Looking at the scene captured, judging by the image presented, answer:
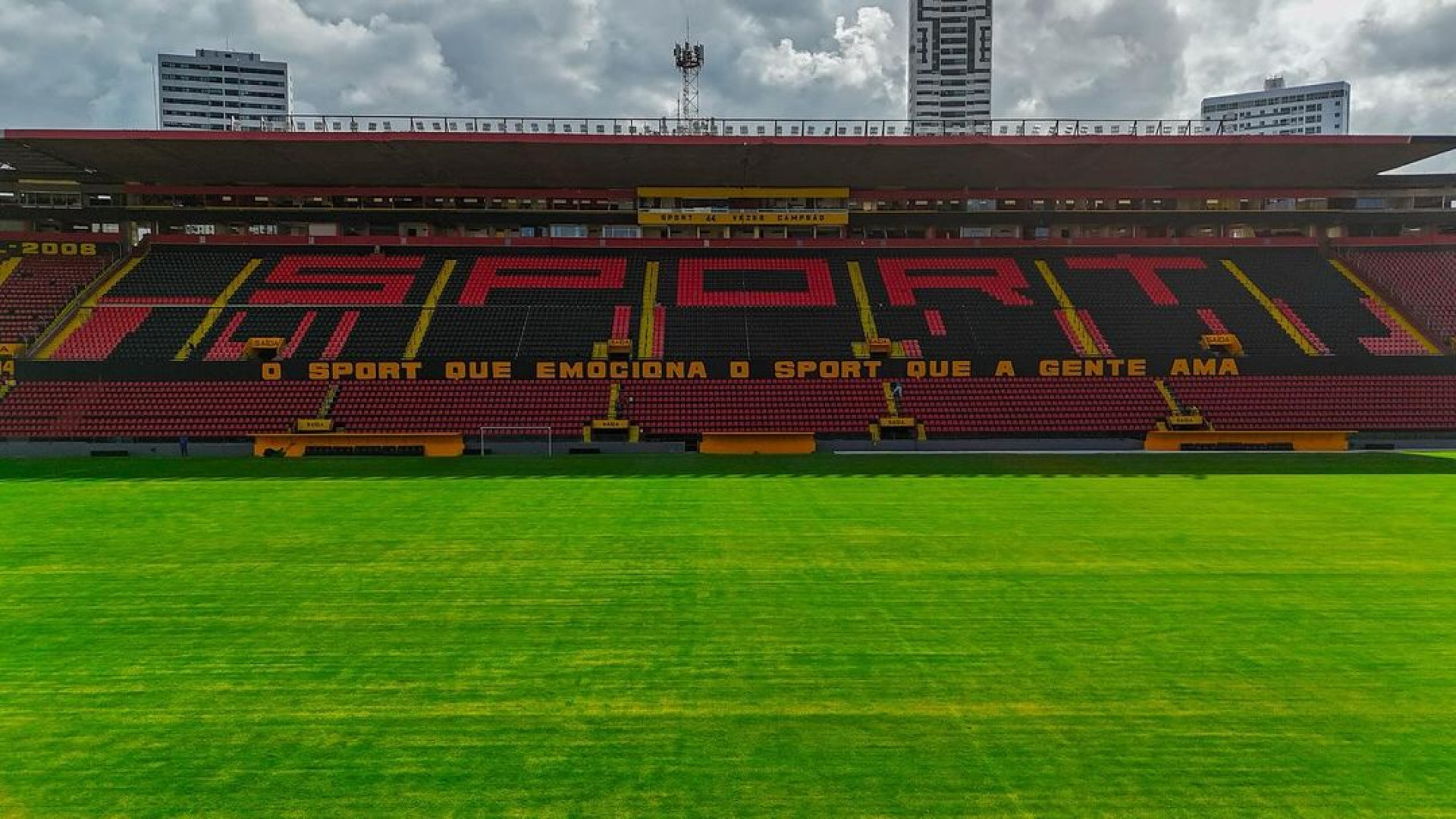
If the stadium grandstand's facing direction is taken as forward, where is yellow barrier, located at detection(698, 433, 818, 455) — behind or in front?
in front

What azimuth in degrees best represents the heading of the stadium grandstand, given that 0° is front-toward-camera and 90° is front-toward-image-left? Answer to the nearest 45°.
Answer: approximately 0°

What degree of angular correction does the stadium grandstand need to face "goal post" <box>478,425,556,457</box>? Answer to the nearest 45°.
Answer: approximately 45° to its right
